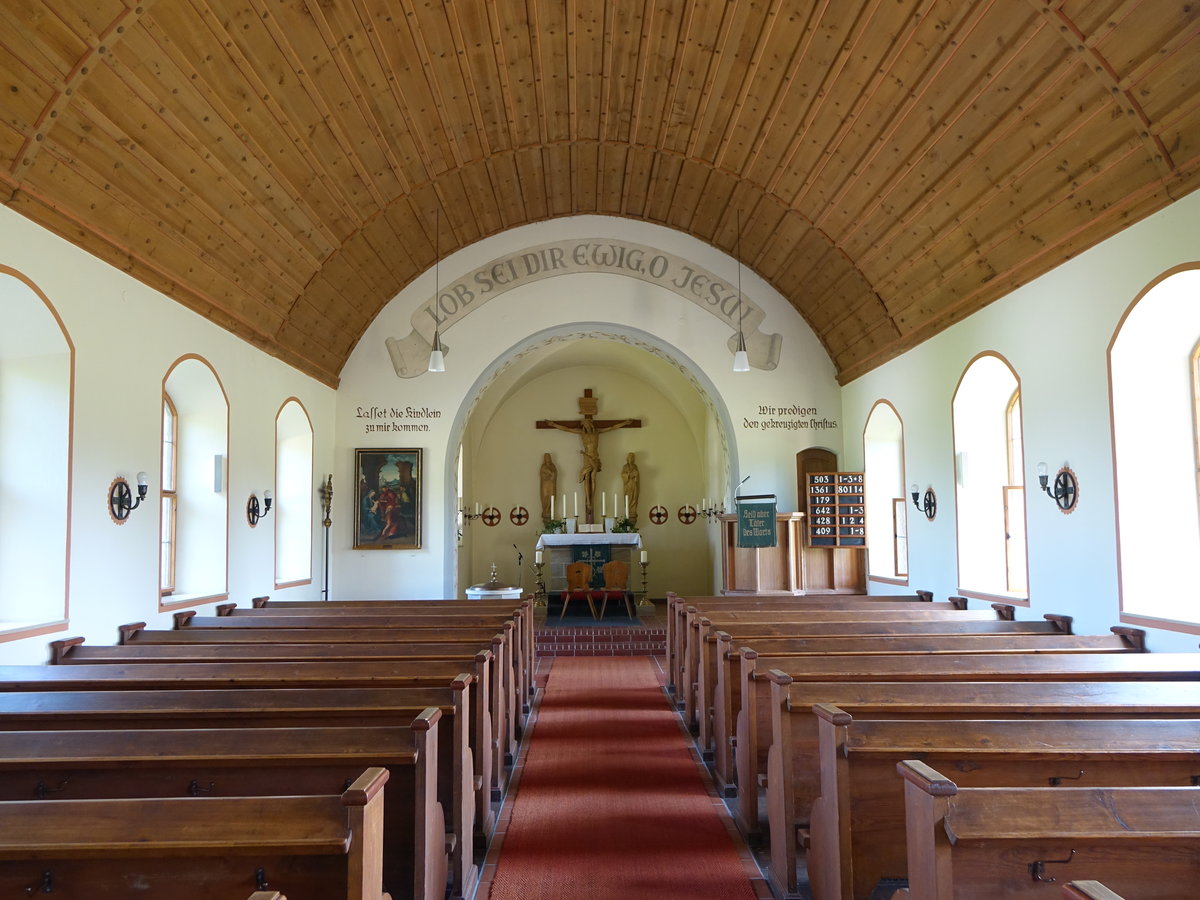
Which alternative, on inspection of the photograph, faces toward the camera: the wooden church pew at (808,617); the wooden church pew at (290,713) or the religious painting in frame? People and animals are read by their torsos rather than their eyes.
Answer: the religious painting in frame

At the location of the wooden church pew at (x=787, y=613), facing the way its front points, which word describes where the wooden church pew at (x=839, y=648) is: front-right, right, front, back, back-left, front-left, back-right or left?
back

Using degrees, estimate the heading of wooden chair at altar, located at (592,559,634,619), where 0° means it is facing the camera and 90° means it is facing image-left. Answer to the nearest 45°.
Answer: approximately 180°

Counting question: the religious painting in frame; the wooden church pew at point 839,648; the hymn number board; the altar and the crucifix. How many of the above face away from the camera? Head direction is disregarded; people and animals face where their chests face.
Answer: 1

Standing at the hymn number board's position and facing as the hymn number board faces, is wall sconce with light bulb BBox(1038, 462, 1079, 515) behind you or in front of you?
in front

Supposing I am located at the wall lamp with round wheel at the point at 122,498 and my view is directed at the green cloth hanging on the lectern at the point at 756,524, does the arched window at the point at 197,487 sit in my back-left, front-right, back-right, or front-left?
front-left

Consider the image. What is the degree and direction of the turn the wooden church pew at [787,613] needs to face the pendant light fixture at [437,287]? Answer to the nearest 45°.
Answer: approximately 45° to its left

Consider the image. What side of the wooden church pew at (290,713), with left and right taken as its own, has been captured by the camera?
back

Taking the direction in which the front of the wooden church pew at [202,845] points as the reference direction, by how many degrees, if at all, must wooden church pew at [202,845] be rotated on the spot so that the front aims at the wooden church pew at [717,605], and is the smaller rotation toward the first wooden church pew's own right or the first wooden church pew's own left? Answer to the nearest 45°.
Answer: approximately 45° to the first wooden church pew's own right

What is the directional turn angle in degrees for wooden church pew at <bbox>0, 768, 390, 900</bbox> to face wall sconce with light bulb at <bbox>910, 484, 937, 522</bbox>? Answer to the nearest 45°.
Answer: approximately 45° to its right

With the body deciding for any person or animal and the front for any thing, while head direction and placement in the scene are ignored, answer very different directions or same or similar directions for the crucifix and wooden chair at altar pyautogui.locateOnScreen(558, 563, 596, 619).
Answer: very different directions

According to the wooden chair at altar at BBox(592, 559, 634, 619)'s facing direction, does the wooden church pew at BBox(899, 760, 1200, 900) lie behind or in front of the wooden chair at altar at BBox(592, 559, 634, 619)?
behind

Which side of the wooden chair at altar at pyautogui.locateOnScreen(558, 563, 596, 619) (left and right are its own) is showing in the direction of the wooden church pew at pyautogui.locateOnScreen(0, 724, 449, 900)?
back

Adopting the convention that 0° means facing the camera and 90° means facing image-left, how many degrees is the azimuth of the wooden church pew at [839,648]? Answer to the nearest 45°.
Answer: approximately 180°

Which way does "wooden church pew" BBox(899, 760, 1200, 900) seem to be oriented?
away from the camera

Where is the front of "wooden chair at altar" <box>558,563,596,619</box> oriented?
away from the camera

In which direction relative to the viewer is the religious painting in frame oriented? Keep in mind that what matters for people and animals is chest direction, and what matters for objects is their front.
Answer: toward the camera

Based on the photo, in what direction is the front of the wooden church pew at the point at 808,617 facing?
away from the camera

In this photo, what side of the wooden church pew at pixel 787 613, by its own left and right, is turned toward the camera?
back

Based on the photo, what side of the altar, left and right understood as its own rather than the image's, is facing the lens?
front
